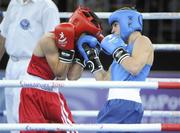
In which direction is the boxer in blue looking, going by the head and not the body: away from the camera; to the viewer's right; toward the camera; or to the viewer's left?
to the viewer's left

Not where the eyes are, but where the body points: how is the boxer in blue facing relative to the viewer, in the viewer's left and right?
facing to the left of the viewer
